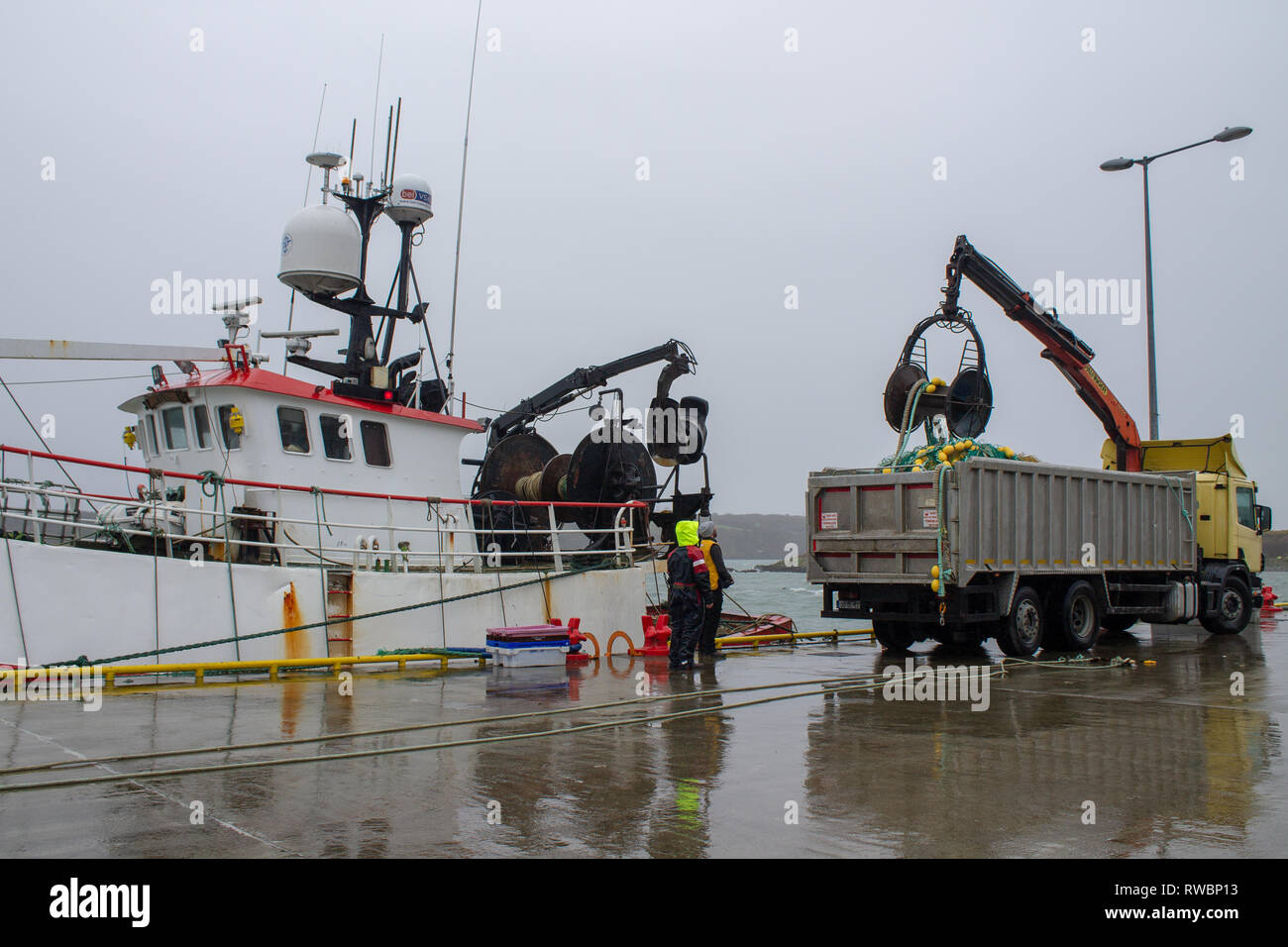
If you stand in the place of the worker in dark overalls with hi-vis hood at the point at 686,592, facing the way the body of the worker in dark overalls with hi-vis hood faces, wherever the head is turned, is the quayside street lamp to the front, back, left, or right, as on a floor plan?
front

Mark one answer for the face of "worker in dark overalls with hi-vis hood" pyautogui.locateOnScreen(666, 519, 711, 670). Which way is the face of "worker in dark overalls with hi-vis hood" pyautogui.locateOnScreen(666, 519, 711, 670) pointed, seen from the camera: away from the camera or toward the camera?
away from the camera

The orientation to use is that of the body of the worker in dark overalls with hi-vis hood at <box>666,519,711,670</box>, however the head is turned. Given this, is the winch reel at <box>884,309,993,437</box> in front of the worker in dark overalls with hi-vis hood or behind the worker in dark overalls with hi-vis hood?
in front

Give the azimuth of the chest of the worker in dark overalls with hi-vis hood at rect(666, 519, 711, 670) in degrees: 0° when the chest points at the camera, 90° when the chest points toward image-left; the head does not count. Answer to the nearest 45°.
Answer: approximately 225°

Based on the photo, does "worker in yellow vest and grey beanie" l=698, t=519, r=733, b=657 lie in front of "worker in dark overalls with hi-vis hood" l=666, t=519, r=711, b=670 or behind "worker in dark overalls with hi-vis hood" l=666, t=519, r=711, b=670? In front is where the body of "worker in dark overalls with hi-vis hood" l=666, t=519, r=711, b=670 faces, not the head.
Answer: in front
